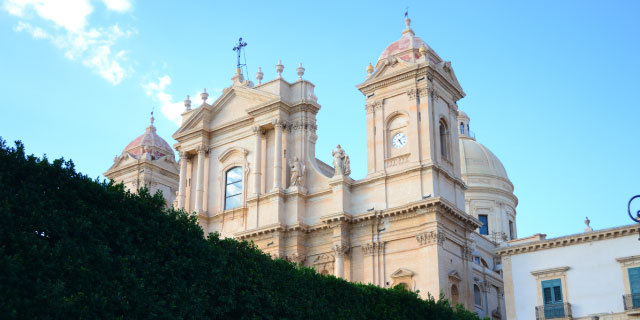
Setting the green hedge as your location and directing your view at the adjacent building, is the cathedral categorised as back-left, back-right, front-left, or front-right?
front-left

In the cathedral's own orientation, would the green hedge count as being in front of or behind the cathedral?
in front

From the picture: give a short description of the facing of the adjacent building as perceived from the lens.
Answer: facing the viewer and to the left of the viewer

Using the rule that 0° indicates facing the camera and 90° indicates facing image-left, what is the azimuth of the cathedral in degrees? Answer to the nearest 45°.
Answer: approximately 45°

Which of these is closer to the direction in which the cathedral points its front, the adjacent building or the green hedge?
the green hedge

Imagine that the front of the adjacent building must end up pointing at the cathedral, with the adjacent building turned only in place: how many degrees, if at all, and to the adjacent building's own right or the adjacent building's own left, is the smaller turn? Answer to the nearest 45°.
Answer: approximately 45° to the adjacent building's own right

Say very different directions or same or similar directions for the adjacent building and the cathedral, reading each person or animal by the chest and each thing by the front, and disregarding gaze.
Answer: same or similar directions

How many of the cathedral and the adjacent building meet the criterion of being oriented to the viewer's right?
0

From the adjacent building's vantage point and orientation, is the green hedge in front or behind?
in front

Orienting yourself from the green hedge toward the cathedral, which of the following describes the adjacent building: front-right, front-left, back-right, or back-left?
front-right
